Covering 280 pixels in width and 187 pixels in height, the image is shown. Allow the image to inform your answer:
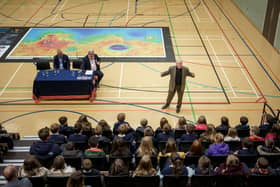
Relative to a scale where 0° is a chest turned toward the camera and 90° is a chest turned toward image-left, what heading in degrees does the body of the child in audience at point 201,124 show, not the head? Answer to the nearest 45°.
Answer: approximately 180°

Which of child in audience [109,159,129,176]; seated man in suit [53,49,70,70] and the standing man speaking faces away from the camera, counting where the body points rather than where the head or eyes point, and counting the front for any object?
the child in audience

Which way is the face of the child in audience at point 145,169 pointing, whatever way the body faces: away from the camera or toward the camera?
away from the camera

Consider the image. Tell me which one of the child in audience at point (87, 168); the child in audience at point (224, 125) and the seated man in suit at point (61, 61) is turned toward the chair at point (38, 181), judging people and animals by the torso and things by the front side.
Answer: the seated man in suit

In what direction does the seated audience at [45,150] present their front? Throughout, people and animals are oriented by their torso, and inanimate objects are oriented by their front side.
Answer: away from the camera

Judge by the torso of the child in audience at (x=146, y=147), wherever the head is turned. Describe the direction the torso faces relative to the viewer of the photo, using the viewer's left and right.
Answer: facing away from the viewer

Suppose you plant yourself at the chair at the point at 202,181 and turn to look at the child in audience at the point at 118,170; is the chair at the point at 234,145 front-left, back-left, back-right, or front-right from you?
back-right

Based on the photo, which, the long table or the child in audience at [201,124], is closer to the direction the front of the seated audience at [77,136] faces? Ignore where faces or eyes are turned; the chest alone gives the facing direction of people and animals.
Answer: the long table

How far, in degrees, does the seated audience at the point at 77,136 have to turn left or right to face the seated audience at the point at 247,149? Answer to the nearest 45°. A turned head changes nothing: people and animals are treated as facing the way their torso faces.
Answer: approximately 135° to their right

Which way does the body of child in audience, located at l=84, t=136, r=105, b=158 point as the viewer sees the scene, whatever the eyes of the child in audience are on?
away from the camera

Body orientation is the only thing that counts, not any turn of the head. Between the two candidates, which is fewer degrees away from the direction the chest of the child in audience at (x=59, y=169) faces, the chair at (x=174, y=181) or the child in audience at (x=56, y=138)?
the child in audience

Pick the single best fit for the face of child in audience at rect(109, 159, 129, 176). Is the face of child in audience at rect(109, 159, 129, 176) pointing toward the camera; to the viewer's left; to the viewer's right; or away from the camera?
away from the camera

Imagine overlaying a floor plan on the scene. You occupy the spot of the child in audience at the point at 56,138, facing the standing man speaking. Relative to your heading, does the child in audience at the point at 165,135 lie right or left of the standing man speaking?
right

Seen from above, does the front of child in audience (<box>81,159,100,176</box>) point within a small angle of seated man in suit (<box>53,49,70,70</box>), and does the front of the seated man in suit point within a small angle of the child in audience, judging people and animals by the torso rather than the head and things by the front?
yes

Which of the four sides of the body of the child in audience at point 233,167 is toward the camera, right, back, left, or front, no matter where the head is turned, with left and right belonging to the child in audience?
back

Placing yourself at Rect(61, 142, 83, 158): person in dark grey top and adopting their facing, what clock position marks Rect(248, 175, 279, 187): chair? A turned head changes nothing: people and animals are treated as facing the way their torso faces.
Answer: The chair is roughly at 4 o'clock from the person in dark grey top.

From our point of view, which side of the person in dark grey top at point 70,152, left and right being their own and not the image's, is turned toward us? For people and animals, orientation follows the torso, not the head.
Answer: back

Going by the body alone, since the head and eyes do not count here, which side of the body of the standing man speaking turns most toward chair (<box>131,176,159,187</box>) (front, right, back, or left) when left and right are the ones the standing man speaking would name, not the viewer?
front

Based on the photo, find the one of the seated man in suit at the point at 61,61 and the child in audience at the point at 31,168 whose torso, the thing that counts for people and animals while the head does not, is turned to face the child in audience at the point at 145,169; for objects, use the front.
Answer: the seated man in suit
